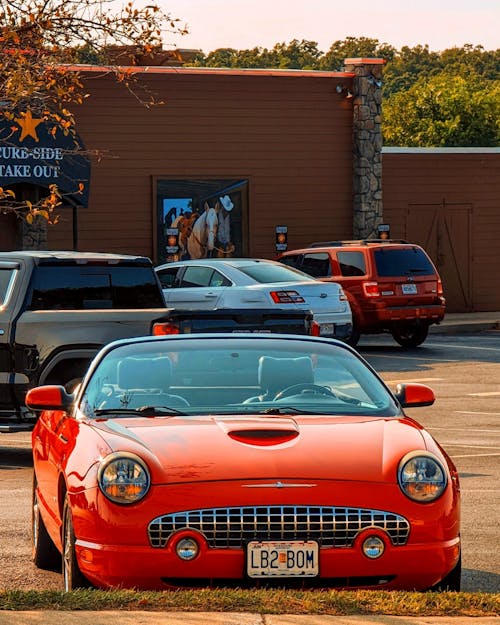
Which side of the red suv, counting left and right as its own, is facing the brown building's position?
front

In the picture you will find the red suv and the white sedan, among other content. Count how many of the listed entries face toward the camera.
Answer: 0

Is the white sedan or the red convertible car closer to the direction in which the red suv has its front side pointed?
the white sedan

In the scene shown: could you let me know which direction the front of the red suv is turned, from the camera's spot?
facing away from the viewer and to the left of the viewer

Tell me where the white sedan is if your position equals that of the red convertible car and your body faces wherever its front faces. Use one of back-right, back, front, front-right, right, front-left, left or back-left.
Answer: back

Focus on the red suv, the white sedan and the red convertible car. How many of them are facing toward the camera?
1

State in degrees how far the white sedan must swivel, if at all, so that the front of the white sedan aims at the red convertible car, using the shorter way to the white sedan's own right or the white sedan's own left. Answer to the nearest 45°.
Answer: approximately 135° to the white sedan's own left

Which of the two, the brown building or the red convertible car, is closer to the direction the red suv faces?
the brown building

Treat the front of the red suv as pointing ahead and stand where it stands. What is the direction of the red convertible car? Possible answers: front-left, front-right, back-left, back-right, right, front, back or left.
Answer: back-left

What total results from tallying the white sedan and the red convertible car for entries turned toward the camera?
1

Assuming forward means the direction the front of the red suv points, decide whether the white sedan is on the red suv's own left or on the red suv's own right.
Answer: on the red suv's own left

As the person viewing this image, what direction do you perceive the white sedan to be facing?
facing away from the viewer and to the left of the viewer

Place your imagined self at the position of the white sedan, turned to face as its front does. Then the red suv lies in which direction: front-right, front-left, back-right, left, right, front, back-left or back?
right
